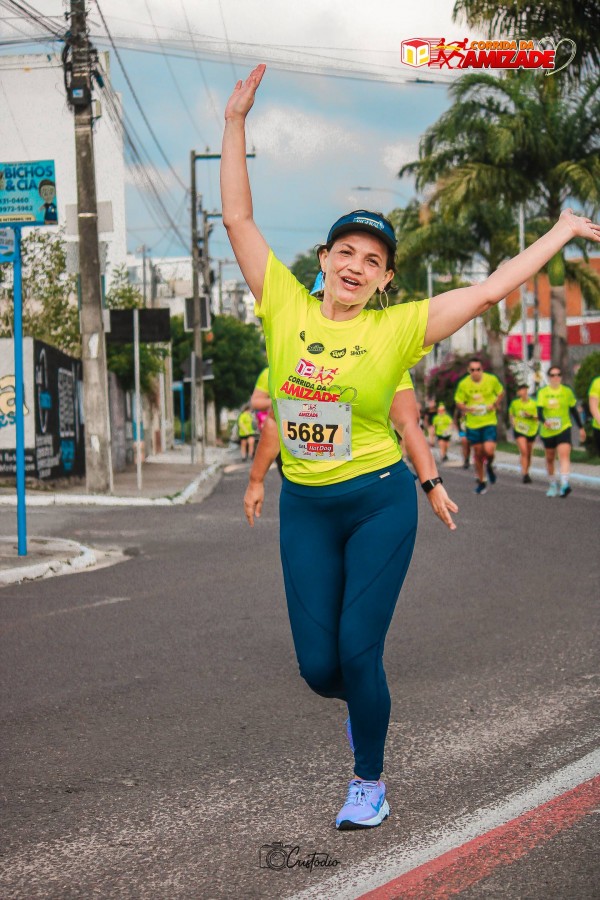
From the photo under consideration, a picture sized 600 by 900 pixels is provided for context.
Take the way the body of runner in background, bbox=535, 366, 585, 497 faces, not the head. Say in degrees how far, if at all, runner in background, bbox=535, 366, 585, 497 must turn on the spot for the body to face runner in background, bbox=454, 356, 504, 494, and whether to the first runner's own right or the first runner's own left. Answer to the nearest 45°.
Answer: approximately 135° to the first runner's own right

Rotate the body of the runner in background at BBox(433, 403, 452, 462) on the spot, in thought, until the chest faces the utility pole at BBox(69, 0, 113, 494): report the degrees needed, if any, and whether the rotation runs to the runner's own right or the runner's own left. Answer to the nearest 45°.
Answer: approximately 45° to the runner's own right

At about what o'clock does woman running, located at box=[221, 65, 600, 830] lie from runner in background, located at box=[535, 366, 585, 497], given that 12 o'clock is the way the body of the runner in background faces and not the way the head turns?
The woman running is roughly at 12 o'clock from the runner in background.

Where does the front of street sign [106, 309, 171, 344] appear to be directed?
away from the camera

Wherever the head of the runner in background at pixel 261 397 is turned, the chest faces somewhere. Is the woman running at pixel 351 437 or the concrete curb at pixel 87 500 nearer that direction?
the woman running
